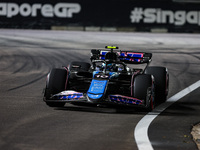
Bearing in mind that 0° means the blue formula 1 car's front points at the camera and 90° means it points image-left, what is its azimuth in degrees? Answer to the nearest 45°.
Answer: approximately 0°
